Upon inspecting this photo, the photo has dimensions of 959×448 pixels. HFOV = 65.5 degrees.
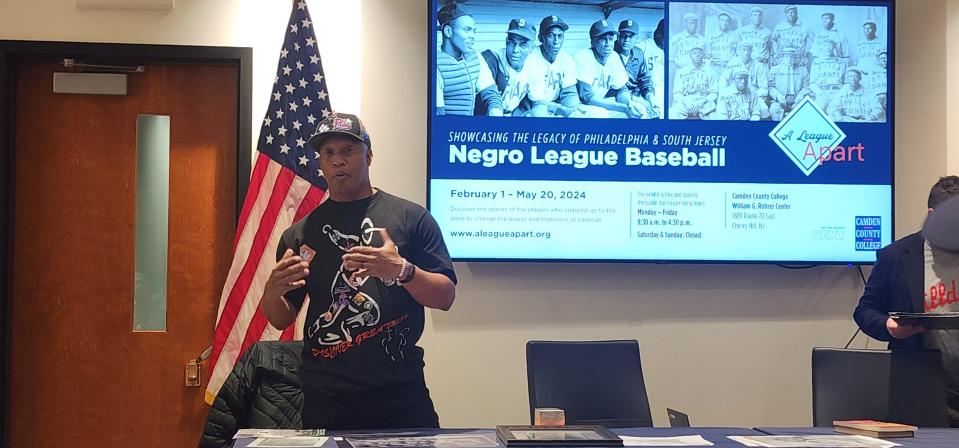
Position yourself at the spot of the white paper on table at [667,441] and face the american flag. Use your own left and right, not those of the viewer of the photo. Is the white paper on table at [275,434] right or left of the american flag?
left

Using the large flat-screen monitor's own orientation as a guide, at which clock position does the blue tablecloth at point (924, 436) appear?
The blue tablecloth is roughly at 11 o'clock from the large flat-screen monitor.

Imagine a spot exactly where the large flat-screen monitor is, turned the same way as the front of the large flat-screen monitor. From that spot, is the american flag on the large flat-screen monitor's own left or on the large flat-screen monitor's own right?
on the large flat-screen monitor's own right

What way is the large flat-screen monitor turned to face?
toward the camera

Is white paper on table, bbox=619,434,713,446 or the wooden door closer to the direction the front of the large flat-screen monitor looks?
the white paper on table

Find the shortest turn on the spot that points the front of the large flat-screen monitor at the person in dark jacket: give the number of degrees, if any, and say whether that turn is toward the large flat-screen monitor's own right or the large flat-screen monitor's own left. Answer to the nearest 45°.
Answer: approximately 45° to the large flat-screen monitor's own left

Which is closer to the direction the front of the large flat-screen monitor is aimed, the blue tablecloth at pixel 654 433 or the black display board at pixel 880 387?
the blue tablecloth

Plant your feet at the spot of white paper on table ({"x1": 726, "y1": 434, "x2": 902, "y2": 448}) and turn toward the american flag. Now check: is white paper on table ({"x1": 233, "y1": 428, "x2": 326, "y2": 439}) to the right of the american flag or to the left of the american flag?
left

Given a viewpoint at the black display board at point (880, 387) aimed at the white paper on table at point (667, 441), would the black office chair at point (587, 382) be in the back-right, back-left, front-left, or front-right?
front-right

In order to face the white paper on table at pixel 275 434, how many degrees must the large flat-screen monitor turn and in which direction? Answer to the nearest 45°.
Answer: approximately 45° to its right

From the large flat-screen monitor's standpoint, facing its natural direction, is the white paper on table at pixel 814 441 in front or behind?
in front

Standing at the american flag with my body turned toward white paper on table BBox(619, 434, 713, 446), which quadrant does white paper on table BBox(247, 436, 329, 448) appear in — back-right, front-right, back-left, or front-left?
front-right

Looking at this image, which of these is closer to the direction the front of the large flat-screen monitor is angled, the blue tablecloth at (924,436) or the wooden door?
the blue tablecloth
